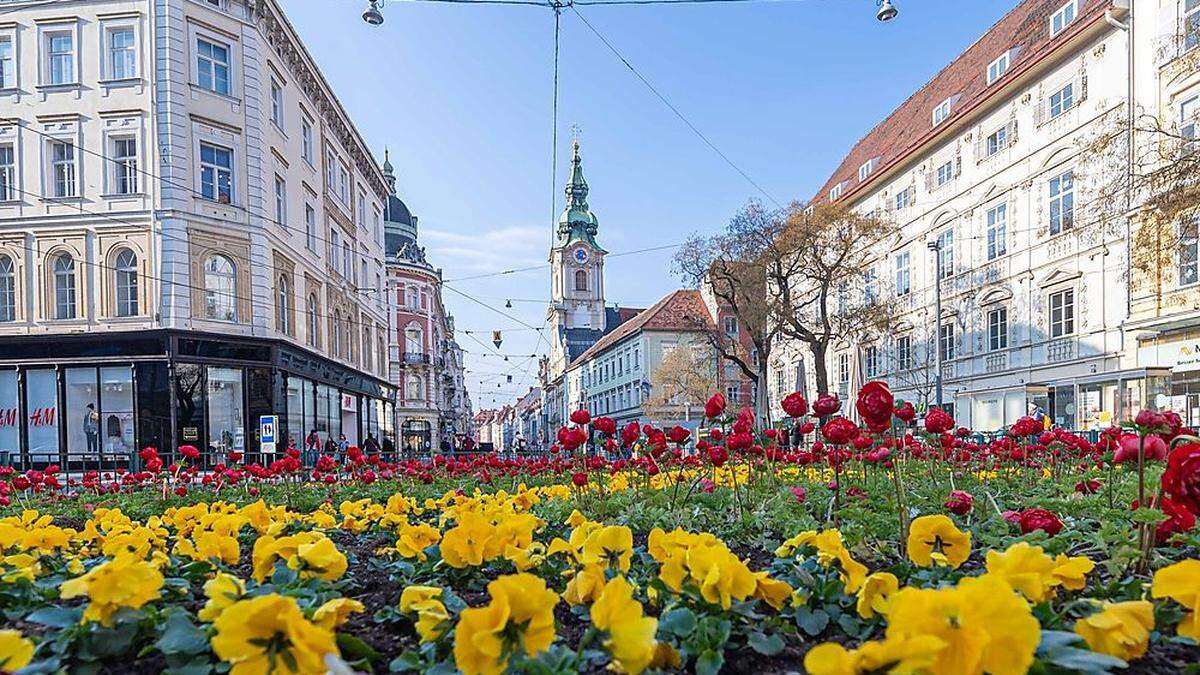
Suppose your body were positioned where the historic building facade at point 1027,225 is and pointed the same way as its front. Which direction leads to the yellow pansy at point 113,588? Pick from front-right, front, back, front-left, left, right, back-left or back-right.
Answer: front-left

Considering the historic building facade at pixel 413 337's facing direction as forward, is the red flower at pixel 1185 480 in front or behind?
in front

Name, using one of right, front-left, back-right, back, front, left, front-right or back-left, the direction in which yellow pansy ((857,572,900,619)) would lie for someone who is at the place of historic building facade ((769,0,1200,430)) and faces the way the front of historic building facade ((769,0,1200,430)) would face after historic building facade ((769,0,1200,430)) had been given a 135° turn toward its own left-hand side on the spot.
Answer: right

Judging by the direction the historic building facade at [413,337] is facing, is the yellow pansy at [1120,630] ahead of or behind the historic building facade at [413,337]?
ahead

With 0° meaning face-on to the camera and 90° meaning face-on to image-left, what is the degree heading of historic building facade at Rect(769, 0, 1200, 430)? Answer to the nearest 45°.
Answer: approximately 45°

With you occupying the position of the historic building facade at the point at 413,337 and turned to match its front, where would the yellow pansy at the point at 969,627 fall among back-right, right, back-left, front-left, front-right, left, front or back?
front-right

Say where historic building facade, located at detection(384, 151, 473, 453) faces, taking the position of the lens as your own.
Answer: facing the viewer and to the right of the viewer

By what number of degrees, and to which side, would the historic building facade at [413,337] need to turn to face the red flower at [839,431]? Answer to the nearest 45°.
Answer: approximately 45° to its right

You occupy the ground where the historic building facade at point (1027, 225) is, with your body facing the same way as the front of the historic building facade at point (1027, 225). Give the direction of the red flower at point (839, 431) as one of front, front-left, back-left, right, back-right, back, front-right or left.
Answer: front-left

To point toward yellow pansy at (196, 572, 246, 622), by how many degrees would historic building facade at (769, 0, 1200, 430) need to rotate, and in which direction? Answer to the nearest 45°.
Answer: approximately 45° to its left
